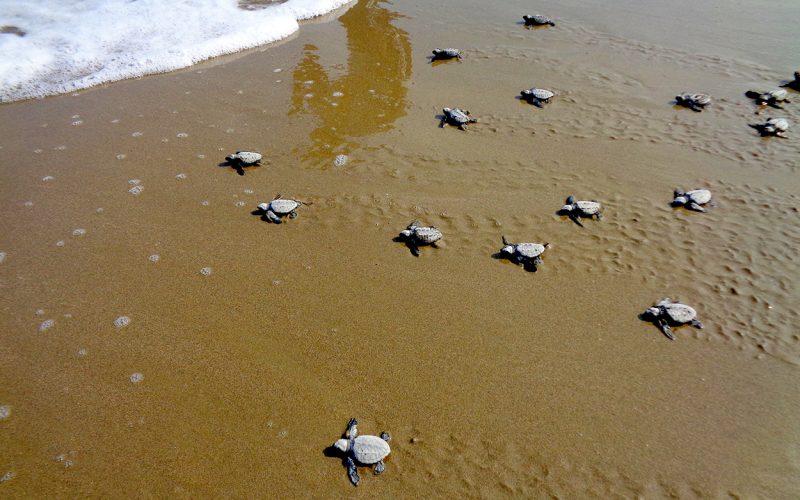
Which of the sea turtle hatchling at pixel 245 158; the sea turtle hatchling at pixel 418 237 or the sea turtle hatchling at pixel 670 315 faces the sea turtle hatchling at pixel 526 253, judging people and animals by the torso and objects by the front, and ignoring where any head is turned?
the sea turtle hatchling at pixel 670 315

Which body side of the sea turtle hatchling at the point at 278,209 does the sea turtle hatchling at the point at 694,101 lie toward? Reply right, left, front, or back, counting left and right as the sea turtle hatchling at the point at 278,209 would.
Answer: back

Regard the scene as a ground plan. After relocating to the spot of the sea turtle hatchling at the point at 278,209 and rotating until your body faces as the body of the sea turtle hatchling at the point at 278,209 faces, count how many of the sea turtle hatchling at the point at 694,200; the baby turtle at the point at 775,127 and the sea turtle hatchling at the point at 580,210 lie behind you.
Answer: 3

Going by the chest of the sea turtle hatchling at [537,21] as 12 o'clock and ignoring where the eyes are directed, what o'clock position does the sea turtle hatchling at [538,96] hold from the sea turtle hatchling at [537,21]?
the sea turtle hatchling at [538,96] is roughly at 9 o'clock from the sea turtle hatchling at [537,21].

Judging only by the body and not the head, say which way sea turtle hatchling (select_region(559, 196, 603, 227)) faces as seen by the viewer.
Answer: to the viewer's left

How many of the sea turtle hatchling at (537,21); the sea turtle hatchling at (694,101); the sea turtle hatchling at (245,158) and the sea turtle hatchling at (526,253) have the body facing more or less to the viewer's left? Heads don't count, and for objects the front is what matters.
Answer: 4

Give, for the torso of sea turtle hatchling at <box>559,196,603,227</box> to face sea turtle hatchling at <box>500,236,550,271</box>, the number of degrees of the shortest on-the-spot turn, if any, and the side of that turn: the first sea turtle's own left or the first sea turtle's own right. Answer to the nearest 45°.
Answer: approximately 90° to the first sea turtle's own left

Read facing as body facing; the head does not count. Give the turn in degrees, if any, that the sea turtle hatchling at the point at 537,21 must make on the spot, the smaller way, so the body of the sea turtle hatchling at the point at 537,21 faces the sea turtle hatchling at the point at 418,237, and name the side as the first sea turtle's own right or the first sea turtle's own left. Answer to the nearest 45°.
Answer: approximately 90° to the first sea turtle's own left

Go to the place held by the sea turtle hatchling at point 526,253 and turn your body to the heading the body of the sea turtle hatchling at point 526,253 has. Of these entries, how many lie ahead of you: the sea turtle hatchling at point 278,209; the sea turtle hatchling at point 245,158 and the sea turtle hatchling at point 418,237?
3

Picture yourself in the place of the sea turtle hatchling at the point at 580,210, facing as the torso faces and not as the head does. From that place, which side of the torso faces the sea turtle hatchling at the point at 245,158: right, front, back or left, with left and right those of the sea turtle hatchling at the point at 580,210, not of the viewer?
front

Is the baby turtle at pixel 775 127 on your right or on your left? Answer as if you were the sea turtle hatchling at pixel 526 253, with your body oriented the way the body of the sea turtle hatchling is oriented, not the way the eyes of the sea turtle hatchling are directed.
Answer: on your right

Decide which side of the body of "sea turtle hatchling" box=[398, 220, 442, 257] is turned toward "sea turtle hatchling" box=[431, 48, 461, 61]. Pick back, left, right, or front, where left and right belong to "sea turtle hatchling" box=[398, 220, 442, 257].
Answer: right

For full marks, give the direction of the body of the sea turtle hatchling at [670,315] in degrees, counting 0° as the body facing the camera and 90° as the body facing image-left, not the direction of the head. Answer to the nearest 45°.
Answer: approximately 90°

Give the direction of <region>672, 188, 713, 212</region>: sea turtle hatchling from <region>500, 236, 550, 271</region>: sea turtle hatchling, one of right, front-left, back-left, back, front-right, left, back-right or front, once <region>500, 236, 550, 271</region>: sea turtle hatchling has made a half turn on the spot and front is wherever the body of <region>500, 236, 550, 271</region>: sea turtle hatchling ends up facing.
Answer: front-left

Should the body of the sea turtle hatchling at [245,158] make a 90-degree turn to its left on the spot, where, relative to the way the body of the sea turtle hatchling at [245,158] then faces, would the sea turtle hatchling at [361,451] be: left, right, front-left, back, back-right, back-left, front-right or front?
front
